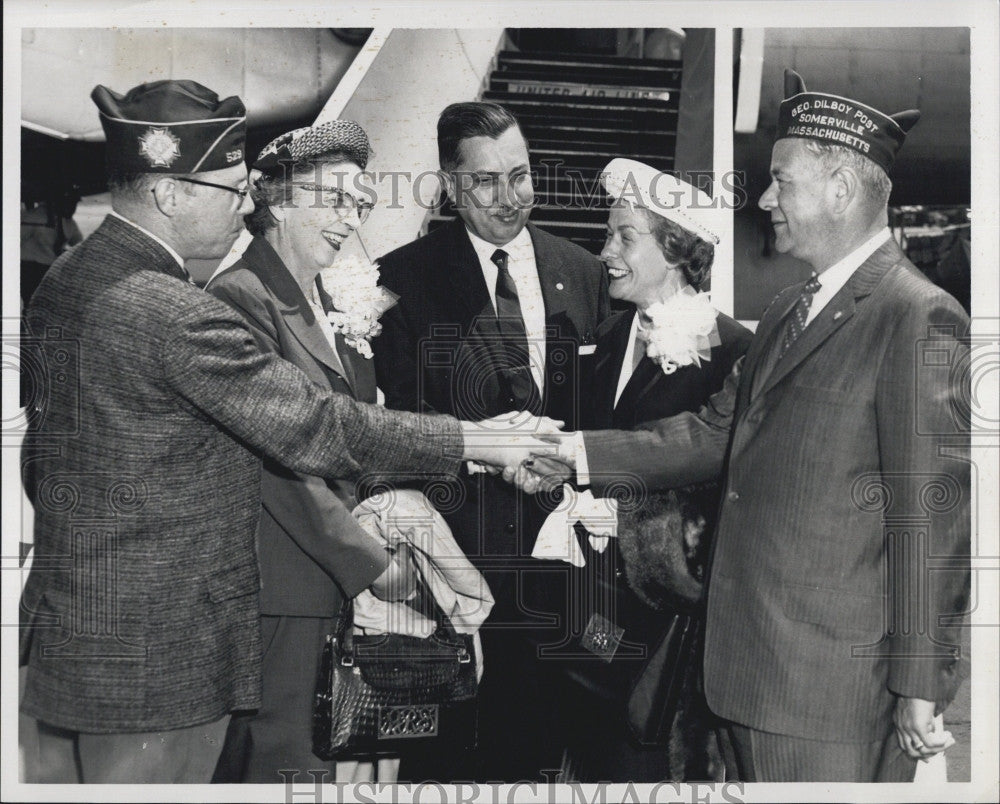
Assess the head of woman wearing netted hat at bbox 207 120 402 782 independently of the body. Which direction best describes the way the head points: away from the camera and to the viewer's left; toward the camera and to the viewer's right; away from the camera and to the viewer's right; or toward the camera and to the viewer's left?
toward the camera and to the viewer's right

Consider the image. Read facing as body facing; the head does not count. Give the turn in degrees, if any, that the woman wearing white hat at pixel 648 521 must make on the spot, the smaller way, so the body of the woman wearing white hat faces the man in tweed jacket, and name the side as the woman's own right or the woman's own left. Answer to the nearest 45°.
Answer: approximately 45° to the woman's own right

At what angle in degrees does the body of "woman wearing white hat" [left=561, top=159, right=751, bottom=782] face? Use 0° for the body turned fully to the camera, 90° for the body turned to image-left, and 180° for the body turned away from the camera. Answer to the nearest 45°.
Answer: approximately 45°

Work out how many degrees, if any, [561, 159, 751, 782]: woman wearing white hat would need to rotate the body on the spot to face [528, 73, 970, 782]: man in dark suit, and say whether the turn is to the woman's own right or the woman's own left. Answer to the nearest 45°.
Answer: approximately 90° to the woman's own left

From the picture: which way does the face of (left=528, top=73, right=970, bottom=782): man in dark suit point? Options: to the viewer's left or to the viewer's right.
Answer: to the viewer's left
